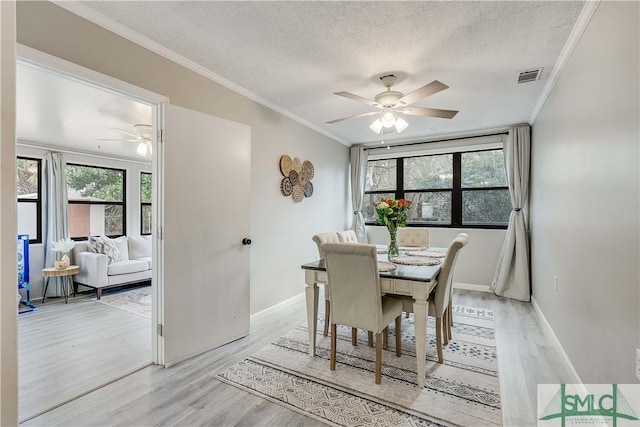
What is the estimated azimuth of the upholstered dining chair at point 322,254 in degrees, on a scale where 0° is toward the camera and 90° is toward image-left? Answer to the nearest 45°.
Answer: approximately 315°

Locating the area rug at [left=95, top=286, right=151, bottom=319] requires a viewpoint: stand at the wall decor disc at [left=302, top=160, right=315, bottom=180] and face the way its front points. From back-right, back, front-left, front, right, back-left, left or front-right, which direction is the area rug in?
back-right

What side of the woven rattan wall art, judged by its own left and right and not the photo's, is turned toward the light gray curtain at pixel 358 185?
left

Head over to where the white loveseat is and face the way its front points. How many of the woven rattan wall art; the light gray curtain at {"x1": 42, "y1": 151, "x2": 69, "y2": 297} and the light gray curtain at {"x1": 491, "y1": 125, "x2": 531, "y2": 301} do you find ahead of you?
2

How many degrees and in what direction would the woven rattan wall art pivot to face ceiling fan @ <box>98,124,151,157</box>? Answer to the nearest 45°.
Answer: approximately 135° to its right

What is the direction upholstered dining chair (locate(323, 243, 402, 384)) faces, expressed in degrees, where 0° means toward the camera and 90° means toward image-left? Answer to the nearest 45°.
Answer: approximately 225°

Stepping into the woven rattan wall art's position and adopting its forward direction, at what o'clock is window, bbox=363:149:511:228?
The window is roughly at 10 o'clock from the woven rattan wall art.

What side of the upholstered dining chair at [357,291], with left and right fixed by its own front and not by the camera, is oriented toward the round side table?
left

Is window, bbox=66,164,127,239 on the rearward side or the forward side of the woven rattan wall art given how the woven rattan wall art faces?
on the rearward side
